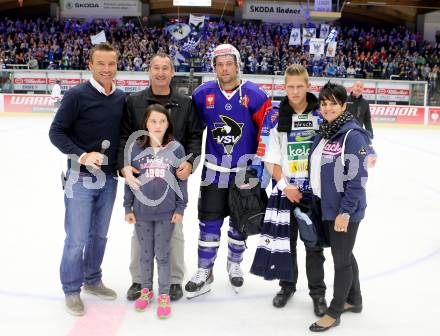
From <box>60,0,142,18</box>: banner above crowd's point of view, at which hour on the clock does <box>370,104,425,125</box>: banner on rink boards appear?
<box>370,104,425,125</box>: banner on rink boards is roughly at 11 o'clock from <box>60,0,142,18</box>: banner above crowd.

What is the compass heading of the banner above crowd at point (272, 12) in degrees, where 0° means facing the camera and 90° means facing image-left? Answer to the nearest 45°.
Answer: approximately 0°

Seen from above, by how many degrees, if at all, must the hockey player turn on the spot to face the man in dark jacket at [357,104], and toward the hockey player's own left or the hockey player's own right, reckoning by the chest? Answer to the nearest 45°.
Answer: approximately 135° to the hockey player's own left

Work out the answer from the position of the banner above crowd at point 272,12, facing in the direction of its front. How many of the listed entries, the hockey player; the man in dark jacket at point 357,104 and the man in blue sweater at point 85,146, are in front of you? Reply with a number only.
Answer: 3

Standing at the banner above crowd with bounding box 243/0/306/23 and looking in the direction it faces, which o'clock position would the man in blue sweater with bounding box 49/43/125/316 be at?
The man in blue sweater is roughly at 12 o'clock from the banner above crowd.

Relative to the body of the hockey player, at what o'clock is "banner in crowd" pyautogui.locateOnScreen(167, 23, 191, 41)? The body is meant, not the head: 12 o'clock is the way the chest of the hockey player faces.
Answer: The banner in crowd is roughly at 6 o'clock from the hockey player.

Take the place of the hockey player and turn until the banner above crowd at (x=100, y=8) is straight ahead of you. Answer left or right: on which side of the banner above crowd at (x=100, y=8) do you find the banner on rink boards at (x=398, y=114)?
right

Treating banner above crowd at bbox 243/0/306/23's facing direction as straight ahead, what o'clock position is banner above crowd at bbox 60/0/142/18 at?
banner above crowd at bbox 60/0/142/18 is roughly at 3 o'clock from banner above crowd at bbox 243/0/306/23.
